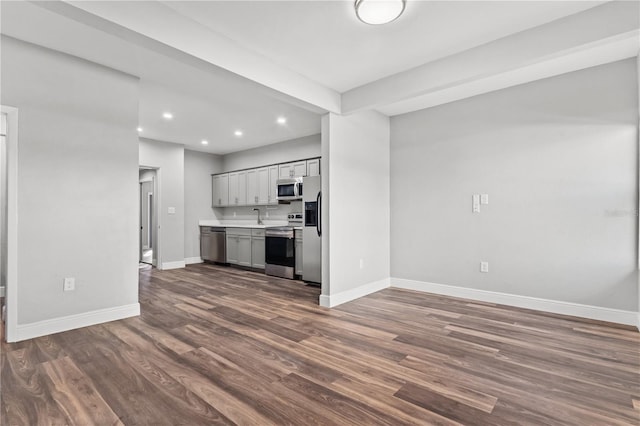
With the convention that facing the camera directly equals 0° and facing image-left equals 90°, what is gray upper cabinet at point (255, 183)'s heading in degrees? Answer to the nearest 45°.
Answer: approximately 45°

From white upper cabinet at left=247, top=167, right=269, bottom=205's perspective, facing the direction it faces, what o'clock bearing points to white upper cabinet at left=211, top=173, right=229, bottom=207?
white upper cabinet at left=211, top=173, right=229, bottom=207 is roughly at 3 o'clock from white upper cabinet at left=247, top=167, right=269, bottom=205.

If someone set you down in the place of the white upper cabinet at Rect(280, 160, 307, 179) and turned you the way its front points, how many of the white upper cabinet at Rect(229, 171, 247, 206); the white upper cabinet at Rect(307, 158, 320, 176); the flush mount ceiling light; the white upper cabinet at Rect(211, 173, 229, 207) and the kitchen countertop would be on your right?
3

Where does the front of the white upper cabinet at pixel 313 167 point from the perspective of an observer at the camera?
facing the viewer and to the left of the viewer

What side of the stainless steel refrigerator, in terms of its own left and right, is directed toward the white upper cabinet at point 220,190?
right

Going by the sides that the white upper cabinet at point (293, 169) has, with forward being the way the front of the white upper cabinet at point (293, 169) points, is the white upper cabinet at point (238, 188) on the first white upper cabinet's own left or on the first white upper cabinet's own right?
on the first white upper cabinet's own right

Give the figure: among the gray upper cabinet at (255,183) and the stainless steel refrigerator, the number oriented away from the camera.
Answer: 0

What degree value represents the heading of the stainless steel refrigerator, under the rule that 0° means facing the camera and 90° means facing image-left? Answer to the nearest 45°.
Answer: approximately 45°
